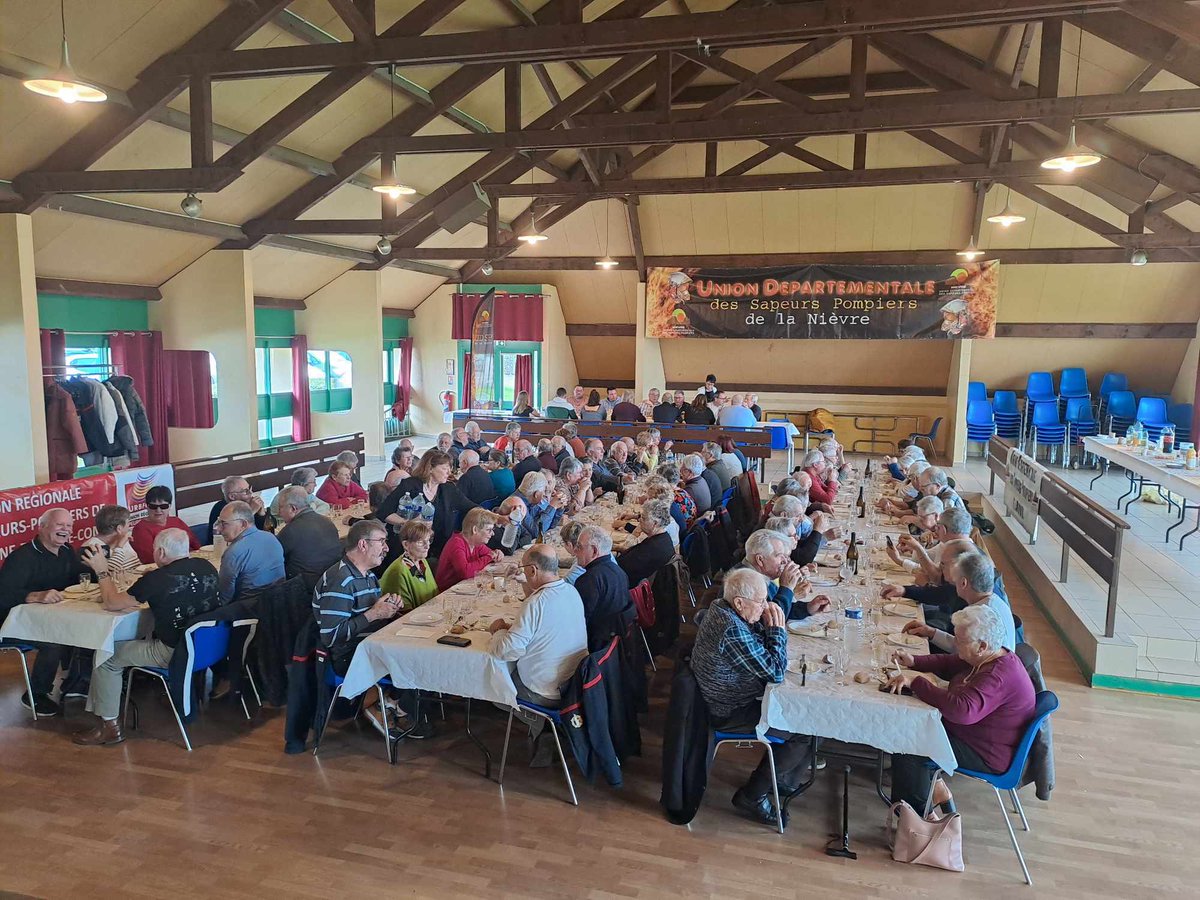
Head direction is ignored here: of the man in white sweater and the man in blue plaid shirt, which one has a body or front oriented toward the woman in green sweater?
the man in white sweater

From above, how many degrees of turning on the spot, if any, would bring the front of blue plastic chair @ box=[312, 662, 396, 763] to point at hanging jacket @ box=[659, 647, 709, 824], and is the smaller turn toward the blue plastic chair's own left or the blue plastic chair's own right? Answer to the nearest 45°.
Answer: approximately 45° to the blue plastic chair's own right

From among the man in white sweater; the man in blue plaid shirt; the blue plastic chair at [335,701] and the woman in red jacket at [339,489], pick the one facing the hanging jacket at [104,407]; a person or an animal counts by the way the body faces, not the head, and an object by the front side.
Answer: the man in white sweater

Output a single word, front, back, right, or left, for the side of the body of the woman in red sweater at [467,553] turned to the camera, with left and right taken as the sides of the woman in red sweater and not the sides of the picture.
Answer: right

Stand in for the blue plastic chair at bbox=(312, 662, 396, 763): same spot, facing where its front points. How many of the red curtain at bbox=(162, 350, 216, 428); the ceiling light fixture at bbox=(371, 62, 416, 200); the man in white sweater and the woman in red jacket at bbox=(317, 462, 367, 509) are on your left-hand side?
3

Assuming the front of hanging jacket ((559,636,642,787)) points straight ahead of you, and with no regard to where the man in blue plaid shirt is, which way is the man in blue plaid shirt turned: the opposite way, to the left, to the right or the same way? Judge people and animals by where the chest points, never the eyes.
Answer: the opposite way

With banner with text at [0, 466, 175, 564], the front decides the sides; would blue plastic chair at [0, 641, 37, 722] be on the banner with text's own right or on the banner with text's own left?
on the banner with text's own right

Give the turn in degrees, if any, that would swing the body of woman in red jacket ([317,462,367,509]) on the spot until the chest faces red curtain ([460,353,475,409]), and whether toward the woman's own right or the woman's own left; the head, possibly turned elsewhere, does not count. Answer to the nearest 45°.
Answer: approximately 135° to the woman's own left

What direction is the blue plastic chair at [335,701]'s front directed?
to the viewer's right

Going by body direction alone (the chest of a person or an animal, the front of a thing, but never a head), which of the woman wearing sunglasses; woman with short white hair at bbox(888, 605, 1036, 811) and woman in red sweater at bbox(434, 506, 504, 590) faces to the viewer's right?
the woman in red sweater

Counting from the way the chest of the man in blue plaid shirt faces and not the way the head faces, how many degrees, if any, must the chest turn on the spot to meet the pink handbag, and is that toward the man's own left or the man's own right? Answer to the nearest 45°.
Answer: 0° — they already face it
